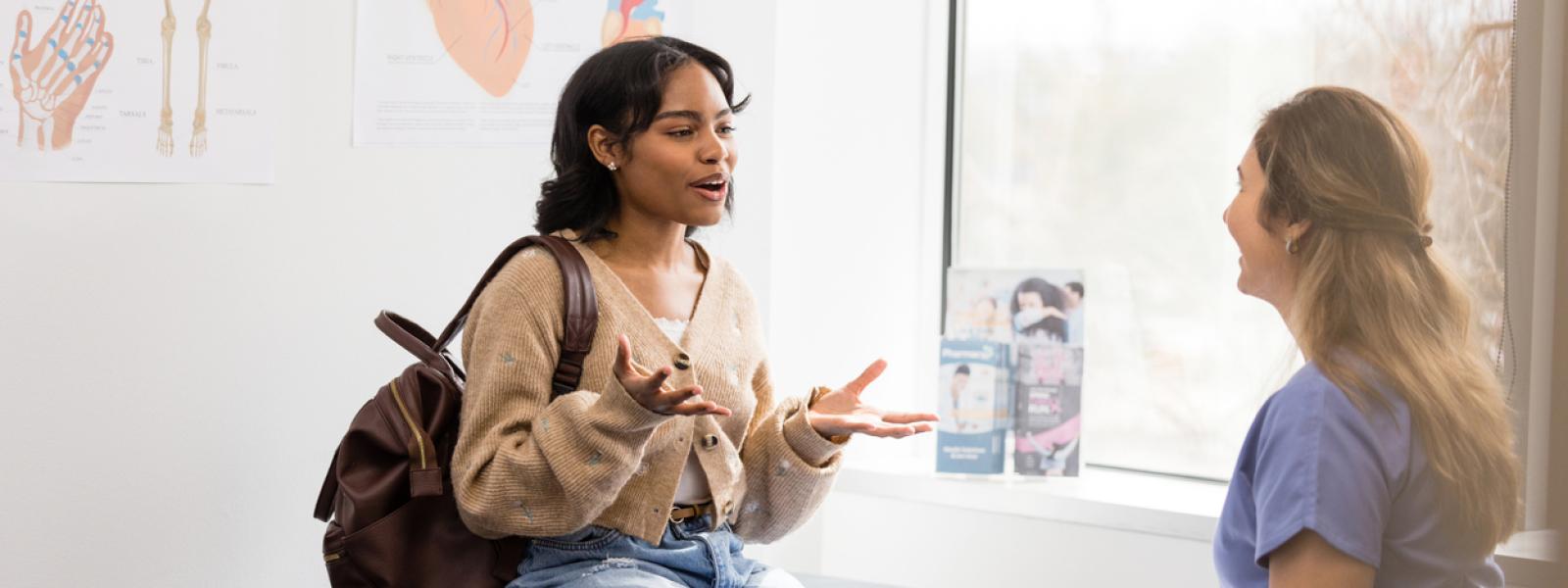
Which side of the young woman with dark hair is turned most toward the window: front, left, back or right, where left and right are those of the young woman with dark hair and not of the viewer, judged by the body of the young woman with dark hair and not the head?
left

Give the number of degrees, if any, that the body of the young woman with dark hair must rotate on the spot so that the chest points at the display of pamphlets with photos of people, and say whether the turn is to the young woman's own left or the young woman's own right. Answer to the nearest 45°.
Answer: approximately 90° to the young woman's own left

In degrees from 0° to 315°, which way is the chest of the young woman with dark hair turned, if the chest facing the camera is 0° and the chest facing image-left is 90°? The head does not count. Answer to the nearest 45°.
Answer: approximately 315°

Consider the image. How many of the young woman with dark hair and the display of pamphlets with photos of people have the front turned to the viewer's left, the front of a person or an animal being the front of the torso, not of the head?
0

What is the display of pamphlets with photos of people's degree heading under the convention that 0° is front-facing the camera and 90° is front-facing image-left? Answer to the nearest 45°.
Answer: approximately 0°
